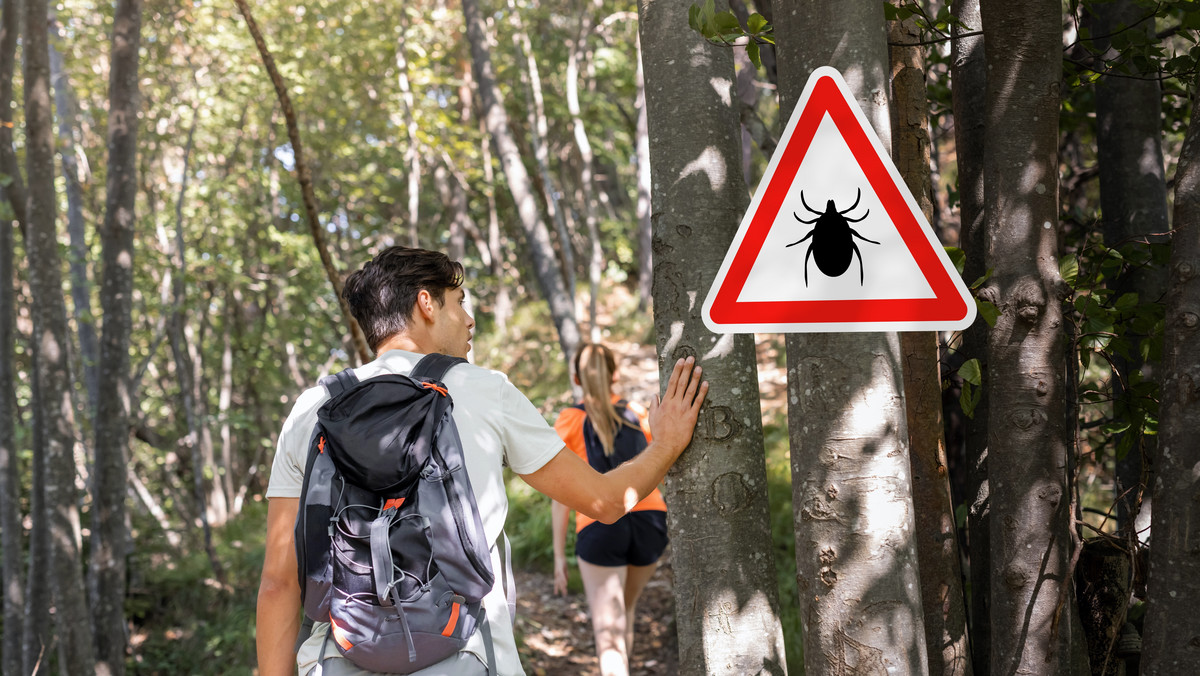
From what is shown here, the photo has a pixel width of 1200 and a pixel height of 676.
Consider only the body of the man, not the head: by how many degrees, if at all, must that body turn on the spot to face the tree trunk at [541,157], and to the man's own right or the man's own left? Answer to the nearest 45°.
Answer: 0° — they already face it

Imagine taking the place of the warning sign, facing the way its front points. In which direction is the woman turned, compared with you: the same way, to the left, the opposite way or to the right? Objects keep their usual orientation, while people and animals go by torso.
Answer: the opposite way

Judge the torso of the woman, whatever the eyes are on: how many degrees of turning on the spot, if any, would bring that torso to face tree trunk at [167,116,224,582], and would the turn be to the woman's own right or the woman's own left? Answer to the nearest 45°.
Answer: approximately 45° to the woman's own left

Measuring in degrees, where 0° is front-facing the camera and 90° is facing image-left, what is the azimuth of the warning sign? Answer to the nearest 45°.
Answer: approximately 0°

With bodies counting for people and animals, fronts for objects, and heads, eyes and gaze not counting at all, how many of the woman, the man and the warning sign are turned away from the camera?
2

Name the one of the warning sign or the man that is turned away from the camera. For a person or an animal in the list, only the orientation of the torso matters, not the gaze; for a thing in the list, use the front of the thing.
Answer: the man

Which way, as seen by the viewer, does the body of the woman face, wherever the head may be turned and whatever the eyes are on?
away from the camera

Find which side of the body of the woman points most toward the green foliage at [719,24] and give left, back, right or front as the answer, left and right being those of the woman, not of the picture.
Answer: back

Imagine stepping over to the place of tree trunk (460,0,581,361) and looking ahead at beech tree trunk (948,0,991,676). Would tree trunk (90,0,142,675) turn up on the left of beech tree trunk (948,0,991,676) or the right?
right

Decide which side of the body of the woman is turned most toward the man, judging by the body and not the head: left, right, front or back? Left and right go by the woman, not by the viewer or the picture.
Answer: back

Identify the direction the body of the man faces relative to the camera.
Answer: away from the camera
